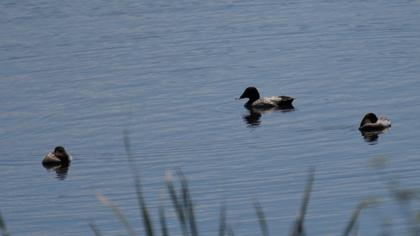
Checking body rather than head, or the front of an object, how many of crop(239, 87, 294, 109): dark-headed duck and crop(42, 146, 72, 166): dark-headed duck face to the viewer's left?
1

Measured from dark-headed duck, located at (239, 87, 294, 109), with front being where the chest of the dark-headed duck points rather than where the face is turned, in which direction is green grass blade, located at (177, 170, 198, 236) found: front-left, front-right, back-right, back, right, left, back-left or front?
left

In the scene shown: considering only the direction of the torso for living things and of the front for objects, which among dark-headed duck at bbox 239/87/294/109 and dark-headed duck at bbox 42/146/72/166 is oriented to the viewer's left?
dark-headed duck at bbox 239/87/294/109

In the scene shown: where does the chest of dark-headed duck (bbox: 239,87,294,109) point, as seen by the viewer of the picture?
to the viewer's left

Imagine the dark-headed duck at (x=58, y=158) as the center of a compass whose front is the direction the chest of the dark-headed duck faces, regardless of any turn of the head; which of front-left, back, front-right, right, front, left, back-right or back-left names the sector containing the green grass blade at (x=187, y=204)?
front-right

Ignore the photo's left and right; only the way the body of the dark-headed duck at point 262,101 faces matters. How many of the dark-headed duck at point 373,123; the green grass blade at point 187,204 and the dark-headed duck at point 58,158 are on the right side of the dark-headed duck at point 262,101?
0

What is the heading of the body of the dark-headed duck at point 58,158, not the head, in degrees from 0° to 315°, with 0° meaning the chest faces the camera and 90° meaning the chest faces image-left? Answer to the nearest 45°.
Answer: approximately 315°
